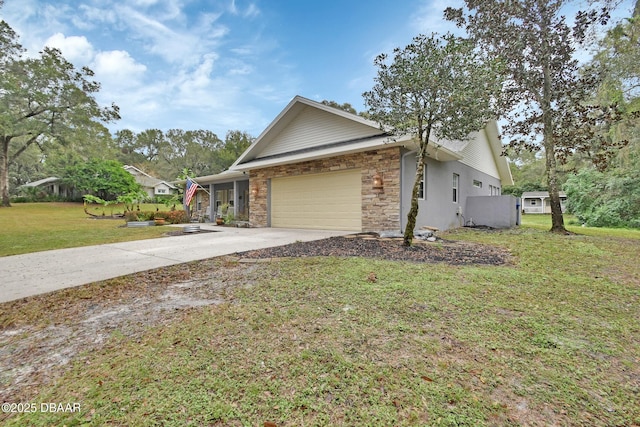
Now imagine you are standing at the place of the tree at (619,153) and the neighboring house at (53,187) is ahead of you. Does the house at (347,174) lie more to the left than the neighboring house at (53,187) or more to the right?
left

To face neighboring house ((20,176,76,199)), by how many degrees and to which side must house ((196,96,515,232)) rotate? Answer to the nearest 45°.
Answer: approximately 90° to its right

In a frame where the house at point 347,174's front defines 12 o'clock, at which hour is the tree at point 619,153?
The tree is roughly at 7 o'clock from the house.

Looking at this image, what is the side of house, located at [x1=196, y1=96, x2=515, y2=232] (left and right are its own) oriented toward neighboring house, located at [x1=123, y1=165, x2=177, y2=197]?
right

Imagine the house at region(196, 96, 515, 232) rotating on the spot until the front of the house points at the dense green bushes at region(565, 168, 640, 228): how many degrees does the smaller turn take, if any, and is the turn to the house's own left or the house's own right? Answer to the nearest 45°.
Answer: approximately 180°

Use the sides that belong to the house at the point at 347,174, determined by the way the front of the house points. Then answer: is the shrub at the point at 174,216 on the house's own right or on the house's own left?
on the house's own right

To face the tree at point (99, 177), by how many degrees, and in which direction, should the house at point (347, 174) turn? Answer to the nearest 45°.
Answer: approximately 90° to its right

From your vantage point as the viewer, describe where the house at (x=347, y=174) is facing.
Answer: facing the viewer and to the left of the viewer
